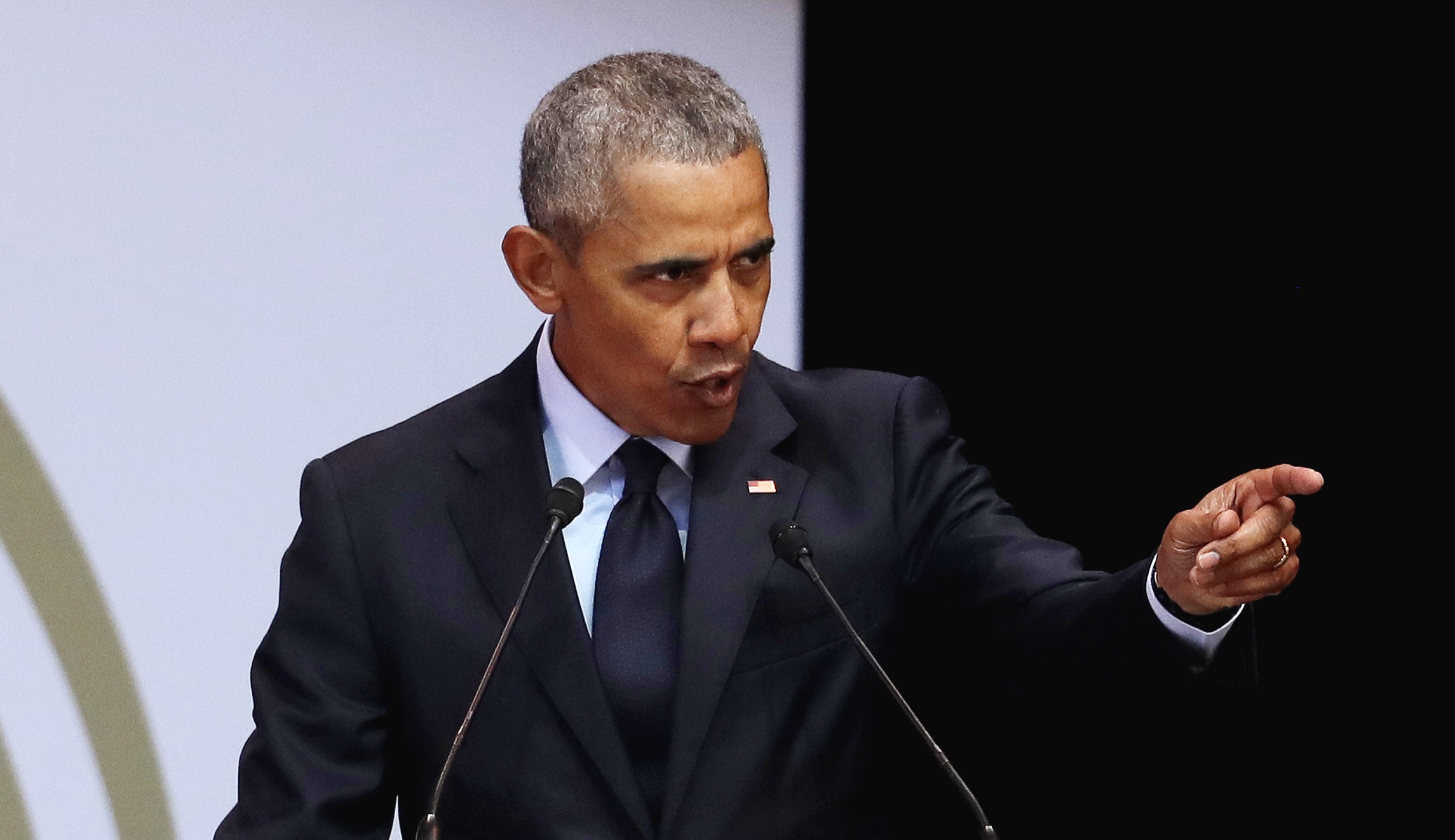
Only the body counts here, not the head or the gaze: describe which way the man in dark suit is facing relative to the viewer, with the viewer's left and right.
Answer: facing the viewer

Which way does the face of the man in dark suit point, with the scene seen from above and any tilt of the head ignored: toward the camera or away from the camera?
toward the camera
